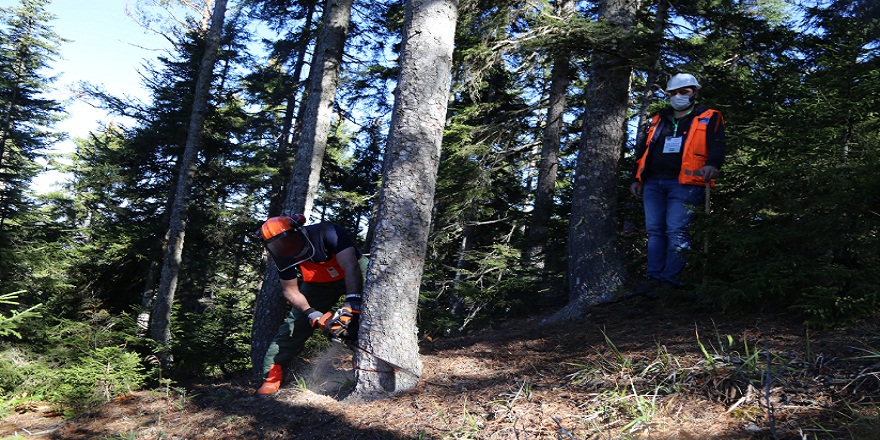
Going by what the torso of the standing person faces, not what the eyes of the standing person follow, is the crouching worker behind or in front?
in front

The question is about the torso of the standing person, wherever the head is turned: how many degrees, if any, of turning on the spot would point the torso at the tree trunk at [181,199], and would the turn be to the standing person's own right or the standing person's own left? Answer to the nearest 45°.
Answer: approximately 45° to the standing person's own right

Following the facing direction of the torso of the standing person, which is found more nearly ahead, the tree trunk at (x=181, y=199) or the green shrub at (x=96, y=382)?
the green shrub

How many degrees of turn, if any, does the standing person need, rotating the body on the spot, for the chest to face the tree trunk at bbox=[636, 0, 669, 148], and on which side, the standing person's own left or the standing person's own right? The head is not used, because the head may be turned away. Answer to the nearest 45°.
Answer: approximately 135° to the standing person's own right

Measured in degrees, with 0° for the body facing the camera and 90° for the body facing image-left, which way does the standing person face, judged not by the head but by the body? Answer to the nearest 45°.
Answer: approximately 45°

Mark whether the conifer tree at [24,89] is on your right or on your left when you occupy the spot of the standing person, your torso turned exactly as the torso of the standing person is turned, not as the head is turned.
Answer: on your right

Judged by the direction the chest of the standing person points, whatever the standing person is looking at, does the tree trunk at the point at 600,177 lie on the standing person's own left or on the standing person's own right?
on the standing person's own right

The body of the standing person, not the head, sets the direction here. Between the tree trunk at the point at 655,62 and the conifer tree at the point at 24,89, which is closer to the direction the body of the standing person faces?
the conifer tree

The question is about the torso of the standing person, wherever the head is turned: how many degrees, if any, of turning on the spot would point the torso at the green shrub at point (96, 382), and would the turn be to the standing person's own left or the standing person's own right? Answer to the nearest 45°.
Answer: approximately 45° to the standing person's own right

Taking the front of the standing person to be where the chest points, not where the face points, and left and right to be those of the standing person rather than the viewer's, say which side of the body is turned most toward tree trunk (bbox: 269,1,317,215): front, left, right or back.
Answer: right

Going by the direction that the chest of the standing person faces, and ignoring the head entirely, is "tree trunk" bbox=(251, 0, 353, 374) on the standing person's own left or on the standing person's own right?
on the standing person's own right
